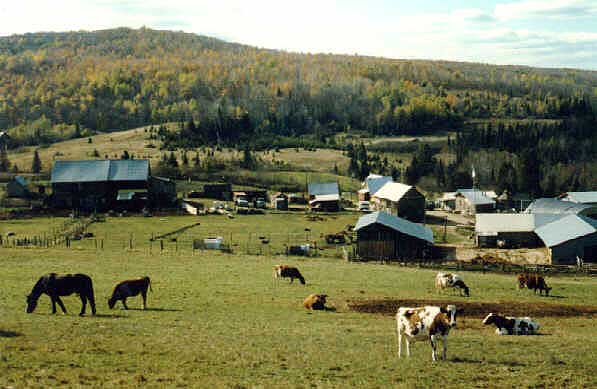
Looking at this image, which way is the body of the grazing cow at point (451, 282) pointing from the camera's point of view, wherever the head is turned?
to the viewer's right

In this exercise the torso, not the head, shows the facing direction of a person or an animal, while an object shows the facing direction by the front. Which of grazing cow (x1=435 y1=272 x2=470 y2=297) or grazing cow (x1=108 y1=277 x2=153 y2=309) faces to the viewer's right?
grazing cow (x1=435 y1=272 x2=470 y2=297)

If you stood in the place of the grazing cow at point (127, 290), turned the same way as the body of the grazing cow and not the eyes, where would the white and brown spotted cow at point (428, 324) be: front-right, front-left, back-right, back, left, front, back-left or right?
back-left

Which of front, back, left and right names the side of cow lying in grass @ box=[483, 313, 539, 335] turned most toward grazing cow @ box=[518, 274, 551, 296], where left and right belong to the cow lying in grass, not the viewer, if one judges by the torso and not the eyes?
right

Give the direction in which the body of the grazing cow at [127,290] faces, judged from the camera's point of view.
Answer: to the viewer's left

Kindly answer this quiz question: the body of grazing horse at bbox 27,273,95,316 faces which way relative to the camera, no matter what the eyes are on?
to the viewer's left

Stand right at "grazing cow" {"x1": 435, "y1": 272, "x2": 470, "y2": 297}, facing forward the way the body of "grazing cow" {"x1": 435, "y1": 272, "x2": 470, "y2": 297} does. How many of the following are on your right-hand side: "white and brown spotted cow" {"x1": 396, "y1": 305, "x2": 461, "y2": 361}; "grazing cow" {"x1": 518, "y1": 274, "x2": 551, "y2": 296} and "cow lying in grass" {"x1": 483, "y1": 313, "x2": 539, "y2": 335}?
2

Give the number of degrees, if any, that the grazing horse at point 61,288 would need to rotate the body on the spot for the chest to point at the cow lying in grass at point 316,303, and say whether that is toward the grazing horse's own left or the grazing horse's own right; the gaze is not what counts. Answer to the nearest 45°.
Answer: approximately 180°

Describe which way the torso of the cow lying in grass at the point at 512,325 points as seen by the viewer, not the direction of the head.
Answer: to the viewer's left

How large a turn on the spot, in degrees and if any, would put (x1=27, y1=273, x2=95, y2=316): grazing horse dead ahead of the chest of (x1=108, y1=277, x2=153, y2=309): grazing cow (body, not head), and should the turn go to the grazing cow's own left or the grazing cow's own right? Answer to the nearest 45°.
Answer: approximately 45° to the grazing cow's own left

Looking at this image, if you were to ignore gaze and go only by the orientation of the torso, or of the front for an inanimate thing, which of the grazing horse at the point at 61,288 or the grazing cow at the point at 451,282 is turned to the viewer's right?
the grazing cow at the point at 451,282

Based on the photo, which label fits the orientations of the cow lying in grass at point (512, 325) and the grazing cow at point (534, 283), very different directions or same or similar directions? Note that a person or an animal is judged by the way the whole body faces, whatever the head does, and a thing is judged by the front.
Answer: very different directions

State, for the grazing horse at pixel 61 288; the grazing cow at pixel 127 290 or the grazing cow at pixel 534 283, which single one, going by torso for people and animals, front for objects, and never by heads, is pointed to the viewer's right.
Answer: the grazing cow at pixel 534 283

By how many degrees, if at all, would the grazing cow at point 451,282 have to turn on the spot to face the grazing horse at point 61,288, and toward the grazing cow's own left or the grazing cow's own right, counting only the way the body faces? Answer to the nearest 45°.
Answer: approximately 135° to the grazing cow's own right

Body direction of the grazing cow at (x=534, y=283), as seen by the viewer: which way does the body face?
to the viewer's right
